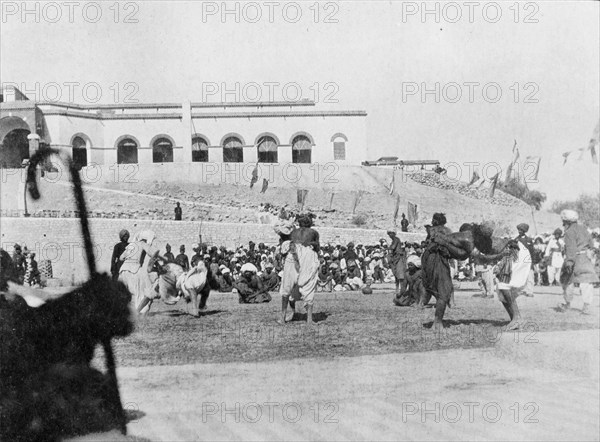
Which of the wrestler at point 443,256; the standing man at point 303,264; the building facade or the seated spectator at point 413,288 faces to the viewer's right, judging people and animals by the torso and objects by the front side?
the wrestler

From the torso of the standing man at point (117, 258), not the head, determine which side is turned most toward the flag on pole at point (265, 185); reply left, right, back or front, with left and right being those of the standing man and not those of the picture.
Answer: left

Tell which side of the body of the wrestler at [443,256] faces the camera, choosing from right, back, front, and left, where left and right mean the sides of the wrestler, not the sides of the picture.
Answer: right

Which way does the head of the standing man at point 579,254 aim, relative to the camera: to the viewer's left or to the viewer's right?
to the viewer's left

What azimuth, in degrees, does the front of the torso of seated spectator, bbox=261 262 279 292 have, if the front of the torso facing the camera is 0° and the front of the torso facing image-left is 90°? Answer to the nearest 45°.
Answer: approximately 0°

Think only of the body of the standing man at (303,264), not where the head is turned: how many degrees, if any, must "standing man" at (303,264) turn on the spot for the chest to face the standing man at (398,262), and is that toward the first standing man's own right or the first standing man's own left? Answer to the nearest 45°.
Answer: approximately 45° to the first standing man's own right

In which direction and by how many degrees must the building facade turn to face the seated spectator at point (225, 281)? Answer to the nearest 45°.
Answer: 0° — it already faces them

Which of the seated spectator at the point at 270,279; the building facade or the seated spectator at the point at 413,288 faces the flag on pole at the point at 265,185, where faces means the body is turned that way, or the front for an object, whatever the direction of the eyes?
the building facade

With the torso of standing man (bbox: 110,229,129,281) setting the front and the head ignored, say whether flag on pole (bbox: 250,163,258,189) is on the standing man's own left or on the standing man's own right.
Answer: on the standing man's own left

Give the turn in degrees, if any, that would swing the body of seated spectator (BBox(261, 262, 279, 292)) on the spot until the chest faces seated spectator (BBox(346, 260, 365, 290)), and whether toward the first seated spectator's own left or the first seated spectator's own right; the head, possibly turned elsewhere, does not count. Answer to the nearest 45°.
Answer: approximately 135° to the first seated spectator's own left

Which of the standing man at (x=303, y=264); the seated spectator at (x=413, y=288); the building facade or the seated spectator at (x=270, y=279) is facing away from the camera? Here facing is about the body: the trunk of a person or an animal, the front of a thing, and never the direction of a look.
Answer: the standing man

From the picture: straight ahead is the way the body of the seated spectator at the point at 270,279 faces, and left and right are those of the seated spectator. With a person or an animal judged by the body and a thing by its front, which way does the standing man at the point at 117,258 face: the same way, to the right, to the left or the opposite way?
to the left

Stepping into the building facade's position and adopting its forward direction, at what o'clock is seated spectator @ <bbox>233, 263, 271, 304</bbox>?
The seated spectator is roughly at 12 o'clock from the building facade.

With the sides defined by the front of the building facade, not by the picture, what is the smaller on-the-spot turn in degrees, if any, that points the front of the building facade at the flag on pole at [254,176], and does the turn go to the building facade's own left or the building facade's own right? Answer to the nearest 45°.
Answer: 0° — it already faces it

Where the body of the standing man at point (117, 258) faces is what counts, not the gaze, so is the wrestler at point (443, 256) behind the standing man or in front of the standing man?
in front

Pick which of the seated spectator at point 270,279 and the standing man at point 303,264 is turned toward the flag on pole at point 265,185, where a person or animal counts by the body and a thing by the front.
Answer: the standing man
